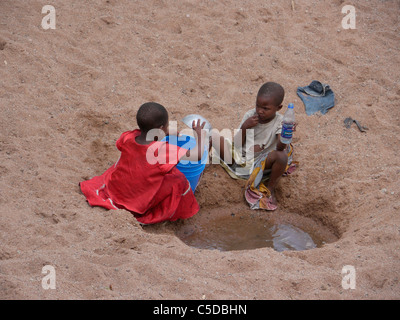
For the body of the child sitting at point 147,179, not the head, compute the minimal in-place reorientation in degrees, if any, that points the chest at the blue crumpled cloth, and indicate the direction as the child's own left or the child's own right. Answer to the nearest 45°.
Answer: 0° — they already face it

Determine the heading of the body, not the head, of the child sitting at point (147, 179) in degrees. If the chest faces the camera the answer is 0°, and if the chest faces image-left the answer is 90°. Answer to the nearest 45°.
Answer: approximately 225°
